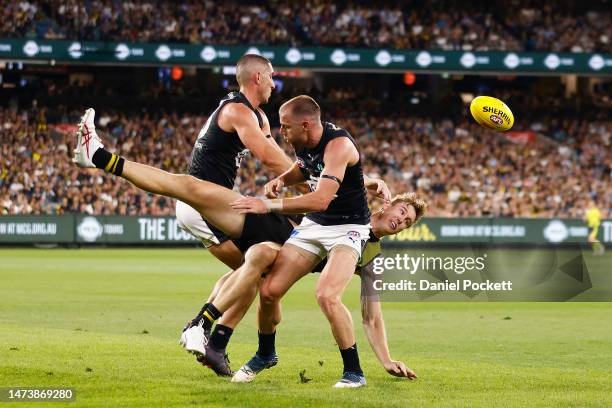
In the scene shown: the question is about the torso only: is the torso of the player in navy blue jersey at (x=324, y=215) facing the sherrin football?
no

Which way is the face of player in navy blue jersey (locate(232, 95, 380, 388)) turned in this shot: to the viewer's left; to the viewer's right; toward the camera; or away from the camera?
to the viewer's left

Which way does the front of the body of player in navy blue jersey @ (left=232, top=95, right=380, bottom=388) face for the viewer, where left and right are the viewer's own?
facing the viewer and to the left of the viewer
